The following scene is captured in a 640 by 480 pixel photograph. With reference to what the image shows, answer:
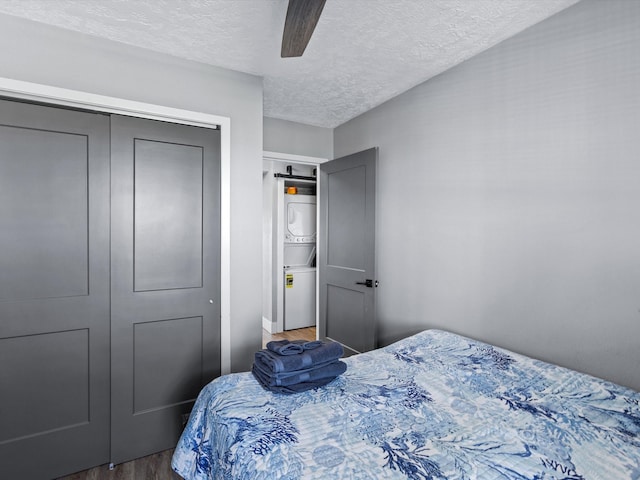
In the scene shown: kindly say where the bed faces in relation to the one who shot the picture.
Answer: facing away from the viewer and to the left of the viewer

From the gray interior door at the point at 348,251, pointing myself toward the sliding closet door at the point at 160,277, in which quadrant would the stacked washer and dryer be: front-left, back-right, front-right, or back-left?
back-right

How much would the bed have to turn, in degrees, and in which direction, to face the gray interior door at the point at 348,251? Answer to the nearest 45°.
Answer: approximately 45° to its right

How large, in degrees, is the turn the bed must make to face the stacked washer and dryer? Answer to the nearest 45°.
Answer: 0° — it already faces it

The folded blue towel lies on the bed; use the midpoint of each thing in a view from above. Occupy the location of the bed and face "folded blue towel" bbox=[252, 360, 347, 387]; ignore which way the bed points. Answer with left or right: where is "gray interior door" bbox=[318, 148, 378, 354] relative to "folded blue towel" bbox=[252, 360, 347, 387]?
right

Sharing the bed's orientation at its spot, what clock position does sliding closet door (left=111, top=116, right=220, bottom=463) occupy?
The sliding closet door is roughly at 11 o'clock from the bed.
